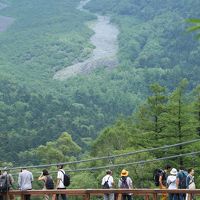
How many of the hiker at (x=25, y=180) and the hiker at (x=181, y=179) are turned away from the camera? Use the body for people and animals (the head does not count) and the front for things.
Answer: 2

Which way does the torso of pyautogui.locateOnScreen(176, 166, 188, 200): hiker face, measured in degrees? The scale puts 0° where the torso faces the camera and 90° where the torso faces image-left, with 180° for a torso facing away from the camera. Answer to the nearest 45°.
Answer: approximately 180°

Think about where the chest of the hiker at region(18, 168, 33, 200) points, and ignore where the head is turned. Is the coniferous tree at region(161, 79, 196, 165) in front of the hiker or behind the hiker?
in front

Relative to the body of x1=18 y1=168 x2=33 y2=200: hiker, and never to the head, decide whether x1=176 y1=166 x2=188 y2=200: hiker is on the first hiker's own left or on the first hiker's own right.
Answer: on the first hiker's own right

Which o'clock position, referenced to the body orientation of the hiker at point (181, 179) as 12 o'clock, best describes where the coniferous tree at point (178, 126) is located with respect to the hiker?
The coniferous tree is roughly at 12 o'clock from the hiker.

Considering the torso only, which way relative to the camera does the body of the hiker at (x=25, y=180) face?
away from the camera
